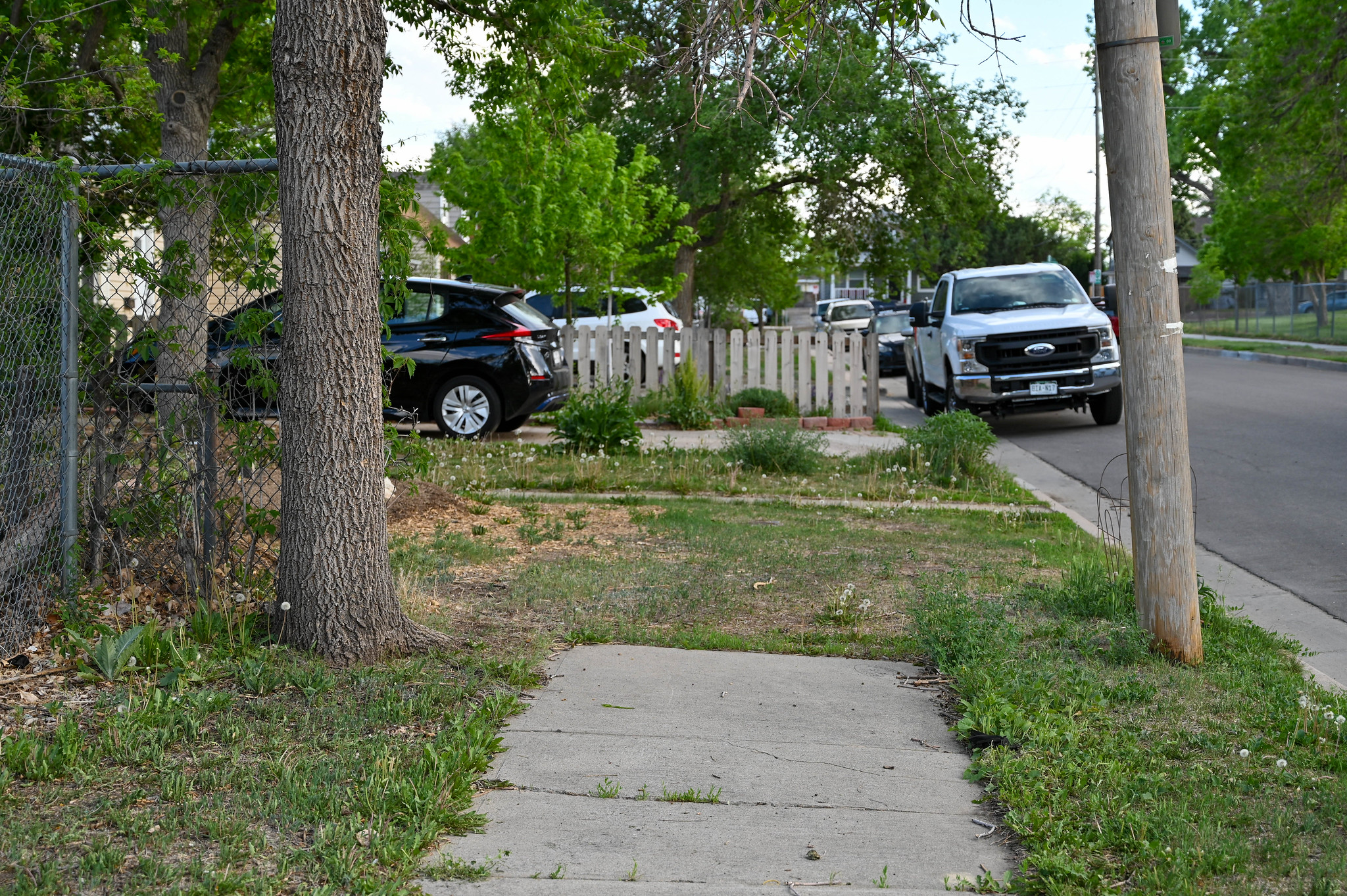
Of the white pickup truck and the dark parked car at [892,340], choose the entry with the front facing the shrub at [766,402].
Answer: the dark parked car

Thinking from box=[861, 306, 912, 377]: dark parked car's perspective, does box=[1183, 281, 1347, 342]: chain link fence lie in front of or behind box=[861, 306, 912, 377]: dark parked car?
behind

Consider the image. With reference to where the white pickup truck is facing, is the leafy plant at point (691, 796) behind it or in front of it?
in front

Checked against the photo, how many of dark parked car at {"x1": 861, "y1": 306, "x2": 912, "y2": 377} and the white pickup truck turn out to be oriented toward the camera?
2

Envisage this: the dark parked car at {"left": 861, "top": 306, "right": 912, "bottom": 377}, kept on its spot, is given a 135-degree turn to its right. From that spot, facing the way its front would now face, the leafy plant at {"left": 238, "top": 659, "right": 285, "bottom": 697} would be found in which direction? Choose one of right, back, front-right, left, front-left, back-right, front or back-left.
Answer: back-left

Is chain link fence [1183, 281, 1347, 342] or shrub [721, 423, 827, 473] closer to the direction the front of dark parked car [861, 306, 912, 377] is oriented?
the shrub

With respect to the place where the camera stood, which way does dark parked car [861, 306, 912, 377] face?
facing the viewer

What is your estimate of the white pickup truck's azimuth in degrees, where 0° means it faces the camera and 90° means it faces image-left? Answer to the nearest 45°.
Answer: approximately 0°

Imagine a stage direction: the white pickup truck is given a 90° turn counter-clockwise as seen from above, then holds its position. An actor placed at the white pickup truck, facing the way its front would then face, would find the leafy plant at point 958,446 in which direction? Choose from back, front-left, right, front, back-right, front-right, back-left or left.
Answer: right

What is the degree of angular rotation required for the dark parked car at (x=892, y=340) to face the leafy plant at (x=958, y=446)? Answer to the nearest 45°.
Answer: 0° — it already faces it

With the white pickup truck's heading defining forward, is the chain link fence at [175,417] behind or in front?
in front

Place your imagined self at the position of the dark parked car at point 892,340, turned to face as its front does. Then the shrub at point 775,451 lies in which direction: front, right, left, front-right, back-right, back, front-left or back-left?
front
